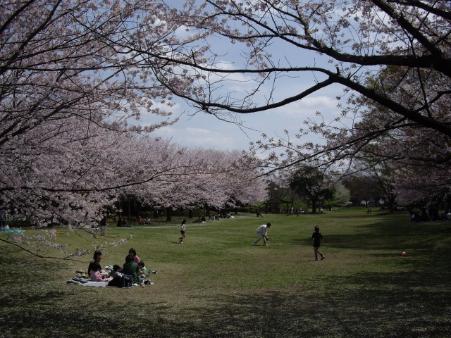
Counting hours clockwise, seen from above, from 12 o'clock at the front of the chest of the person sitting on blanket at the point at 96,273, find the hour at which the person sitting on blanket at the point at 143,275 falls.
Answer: the person sitting on blanket at the point at 143,275 is roughly at 11 o'clock from the person sitting on blanket at the point at 96,273.

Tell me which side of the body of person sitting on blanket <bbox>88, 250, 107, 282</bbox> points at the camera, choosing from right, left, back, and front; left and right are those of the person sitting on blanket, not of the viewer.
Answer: right

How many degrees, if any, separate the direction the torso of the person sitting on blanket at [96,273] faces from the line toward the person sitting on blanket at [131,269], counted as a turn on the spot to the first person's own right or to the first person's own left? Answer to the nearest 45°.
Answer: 0° — they already face them
